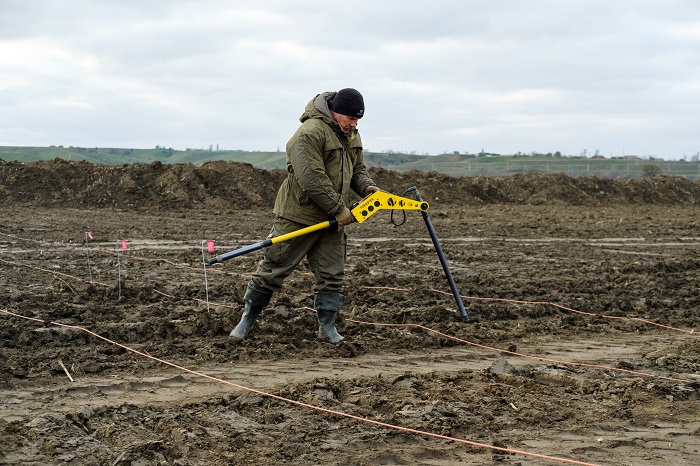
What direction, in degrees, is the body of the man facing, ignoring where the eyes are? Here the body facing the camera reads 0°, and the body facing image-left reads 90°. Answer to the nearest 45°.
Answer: approximately 315°

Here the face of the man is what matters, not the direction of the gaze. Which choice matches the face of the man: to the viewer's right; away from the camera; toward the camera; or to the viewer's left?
to the viewer's right
